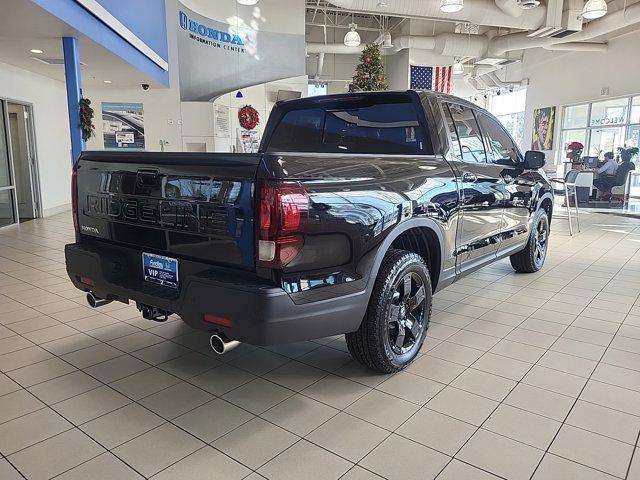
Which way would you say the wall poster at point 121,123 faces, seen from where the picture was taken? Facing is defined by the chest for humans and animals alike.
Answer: facing the viewer

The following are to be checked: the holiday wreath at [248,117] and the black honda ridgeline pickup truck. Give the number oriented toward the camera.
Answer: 1

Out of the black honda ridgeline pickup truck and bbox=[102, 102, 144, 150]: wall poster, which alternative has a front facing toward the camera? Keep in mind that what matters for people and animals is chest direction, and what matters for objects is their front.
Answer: the wall poster

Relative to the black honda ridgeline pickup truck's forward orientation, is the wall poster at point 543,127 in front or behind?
in front

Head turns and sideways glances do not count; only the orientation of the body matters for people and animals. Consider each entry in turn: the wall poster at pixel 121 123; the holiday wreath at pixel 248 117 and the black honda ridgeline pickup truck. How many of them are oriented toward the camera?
2

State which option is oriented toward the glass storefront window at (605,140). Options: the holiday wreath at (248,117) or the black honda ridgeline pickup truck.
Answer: the black honda ridgeline pickup truck

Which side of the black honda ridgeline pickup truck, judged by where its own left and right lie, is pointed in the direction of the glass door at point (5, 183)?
left

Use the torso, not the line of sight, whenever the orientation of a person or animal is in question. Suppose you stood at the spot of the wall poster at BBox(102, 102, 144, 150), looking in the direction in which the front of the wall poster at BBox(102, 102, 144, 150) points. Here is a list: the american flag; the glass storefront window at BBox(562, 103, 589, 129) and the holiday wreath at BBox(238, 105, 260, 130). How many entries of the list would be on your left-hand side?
3

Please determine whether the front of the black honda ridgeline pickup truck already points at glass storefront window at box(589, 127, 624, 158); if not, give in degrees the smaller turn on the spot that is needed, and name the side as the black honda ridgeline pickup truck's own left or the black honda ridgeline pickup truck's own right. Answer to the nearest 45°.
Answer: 0° — it already faces it

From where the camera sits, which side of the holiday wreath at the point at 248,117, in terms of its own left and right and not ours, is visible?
front

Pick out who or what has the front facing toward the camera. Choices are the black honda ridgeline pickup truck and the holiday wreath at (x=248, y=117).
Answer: the holiday wreath

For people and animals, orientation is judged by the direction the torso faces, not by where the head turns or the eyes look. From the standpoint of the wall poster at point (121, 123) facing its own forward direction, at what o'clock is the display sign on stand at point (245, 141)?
The display sign on stand is roughly at 9 o'clock from the wall poster.

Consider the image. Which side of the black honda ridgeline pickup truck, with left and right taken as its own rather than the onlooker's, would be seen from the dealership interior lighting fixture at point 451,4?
front

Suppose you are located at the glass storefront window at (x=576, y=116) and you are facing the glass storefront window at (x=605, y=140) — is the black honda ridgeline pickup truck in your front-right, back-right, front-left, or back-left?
front-right

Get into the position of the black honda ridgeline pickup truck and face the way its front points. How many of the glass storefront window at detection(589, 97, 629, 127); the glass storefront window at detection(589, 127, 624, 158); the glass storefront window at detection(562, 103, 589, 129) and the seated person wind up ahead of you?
4

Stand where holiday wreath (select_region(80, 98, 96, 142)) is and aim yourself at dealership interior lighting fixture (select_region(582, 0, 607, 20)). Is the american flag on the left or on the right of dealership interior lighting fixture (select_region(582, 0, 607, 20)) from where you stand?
left

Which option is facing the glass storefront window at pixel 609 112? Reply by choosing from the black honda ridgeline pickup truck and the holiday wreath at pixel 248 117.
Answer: the black honda ridgeline pickup truck

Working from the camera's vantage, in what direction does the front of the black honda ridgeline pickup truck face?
facing away from the viewer and to the right of the viewer

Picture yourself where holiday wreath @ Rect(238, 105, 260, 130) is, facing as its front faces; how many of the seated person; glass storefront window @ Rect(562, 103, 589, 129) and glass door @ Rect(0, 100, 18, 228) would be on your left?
2

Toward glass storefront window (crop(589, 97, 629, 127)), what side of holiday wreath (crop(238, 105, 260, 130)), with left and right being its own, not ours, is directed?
left

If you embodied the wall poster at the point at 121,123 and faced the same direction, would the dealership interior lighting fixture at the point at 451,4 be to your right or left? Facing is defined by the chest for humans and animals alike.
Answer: on your left

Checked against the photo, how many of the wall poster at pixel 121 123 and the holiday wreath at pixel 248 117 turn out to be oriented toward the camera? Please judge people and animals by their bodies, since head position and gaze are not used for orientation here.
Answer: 2
